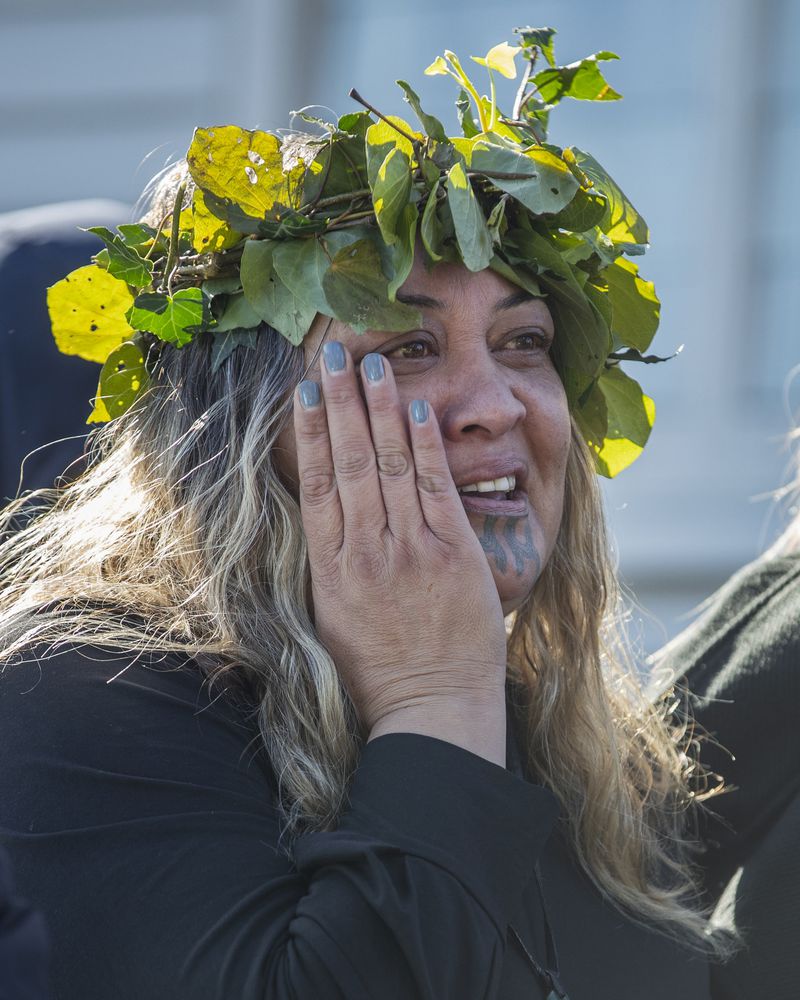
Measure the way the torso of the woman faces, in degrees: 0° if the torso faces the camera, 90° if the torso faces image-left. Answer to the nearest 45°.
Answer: approximately 315°

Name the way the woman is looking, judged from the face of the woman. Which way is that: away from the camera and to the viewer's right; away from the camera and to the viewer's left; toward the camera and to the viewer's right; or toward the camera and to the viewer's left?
toward the camera and to the viewer's right
